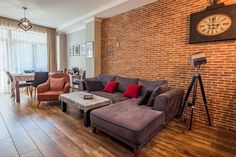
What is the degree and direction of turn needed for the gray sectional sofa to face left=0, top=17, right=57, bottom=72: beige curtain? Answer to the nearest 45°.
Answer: approximately 90° to its right

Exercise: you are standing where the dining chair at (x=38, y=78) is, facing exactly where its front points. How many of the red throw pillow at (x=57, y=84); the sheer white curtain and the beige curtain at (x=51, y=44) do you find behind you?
1

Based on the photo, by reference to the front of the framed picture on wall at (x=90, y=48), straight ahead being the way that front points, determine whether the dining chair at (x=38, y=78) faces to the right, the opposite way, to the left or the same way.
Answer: to the right

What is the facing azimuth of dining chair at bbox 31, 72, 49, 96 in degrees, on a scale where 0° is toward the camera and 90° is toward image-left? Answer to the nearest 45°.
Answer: approximately 135°

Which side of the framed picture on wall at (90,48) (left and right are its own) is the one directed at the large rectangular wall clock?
left

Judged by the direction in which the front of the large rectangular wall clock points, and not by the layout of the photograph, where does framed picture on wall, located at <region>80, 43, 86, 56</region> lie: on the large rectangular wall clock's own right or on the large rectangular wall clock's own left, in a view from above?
on the large rectangular wall clock's own right

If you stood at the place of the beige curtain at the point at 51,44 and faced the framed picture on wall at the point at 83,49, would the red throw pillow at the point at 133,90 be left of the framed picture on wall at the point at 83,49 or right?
right

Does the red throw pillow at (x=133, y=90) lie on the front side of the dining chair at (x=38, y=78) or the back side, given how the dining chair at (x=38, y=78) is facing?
on the back side

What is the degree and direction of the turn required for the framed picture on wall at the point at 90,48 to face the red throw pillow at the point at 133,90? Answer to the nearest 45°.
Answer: approximately 90° to its left

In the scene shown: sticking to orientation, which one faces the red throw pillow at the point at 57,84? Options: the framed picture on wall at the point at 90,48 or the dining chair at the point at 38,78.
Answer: the framed picture on wall

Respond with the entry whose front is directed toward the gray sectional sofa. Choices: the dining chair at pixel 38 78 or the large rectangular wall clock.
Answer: the large rectangular wall clock

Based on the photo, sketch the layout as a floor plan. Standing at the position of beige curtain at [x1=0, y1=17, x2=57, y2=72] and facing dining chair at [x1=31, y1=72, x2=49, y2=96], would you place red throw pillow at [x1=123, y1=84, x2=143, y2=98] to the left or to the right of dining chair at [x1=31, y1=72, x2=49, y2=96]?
left

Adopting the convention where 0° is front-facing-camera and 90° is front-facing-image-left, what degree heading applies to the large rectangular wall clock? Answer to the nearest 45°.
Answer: approximately 45°
